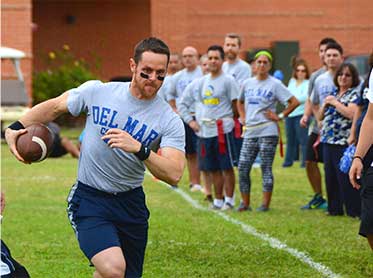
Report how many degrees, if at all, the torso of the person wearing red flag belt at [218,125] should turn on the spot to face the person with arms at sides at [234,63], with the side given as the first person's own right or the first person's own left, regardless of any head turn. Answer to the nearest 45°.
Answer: approximately 180°

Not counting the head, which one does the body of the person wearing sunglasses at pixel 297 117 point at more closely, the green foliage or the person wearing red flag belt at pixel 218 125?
the person wearing red flag belt

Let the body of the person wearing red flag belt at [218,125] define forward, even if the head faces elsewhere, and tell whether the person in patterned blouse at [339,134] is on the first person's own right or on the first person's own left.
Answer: on the first person's own left

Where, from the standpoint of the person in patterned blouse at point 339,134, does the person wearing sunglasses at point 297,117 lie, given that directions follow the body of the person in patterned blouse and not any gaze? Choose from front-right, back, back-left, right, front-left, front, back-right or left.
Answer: back-right

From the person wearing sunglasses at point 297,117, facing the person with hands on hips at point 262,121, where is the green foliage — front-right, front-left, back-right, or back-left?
back-right

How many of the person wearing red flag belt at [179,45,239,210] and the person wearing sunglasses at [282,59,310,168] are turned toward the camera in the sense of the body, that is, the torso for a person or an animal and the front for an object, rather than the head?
2

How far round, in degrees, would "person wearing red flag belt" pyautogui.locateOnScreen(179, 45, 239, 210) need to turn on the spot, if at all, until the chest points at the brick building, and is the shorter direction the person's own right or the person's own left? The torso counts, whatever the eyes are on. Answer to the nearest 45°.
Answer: approximately 180°

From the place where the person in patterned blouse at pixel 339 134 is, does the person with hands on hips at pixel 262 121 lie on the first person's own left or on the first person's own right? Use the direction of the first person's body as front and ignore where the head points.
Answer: on the first person's own right
